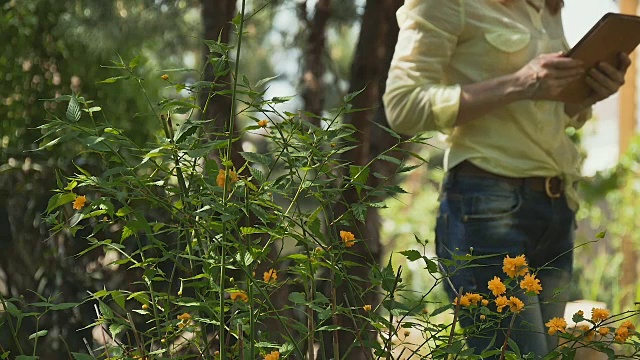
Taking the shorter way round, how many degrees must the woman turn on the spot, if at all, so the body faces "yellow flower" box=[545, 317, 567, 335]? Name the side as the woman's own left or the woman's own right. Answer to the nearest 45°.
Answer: approximately 45° to the woman's own right

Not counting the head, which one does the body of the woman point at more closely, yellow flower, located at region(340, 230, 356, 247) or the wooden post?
the yellow flower

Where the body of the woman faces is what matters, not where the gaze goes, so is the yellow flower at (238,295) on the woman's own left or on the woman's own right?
on the woman's own right

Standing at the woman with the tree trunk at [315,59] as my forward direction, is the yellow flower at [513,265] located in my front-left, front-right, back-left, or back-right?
back-left

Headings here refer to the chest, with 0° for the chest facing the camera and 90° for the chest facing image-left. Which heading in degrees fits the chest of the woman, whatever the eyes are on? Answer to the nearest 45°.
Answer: approximately 315°

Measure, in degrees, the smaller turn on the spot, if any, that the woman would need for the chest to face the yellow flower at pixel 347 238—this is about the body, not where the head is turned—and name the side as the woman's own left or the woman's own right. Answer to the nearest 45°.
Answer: approximately 45° to the woman's own right

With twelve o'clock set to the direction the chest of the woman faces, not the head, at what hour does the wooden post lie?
The wooden post is roughly at 8 o'clock from the woman.

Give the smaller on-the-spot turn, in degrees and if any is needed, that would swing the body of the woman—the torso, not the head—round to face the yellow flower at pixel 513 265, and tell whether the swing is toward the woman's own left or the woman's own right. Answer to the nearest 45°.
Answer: approximately 45° to the woman's own right

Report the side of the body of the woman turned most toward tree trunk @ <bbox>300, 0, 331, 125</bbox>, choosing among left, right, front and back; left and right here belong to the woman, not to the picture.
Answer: back

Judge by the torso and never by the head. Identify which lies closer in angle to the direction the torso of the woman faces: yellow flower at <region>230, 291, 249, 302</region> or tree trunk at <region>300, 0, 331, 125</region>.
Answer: the yellow flower

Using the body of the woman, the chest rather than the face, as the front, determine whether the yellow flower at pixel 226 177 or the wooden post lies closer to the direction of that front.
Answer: the yellow flower
